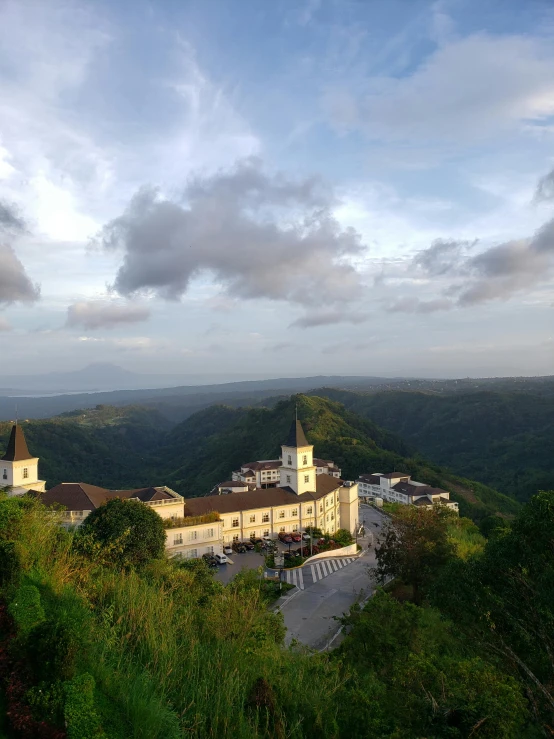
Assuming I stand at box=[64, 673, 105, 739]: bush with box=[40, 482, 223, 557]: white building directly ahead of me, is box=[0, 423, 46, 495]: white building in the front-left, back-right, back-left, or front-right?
front-left

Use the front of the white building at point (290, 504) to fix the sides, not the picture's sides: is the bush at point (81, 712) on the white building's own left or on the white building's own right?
on the white building's own right

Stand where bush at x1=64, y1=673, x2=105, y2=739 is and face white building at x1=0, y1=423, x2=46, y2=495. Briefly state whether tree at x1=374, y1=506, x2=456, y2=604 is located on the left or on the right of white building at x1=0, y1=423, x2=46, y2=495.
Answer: right

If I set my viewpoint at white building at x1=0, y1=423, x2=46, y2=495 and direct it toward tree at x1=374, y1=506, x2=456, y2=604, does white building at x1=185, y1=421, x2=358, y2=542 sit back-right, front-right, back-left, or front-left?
front-left

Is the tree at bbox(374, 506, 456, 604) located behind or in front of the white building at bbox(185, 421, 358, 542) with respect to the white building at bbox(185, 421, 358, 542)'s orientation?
in front

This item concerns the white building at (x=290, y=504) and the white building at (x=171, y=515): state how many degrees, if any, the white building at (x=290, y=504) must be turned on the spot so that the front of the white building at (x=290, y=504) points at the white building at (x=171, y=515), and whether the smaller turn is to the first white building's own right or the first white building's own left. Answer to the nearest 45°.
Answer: approximately 90° to the first white building's own right

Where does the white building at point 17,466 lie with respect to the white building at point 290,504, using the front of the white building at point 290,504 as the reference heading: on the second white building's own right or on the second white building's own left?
on the second white building's own right

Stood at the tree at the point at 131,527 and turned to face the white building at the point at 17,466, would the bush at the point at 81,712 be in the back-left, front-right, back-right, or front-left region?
back-left

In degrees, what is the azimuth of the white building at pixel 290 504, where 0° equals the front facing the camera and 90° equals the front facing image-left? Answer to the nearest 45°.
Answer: approximately 315°

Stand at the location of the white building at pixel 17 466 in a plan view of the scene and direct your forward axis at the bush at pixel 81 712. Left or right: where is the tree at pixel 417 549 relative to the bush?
left

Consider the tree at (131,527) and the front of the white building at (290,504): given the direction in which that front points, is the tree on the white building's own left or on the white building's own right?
on the white building's own right
